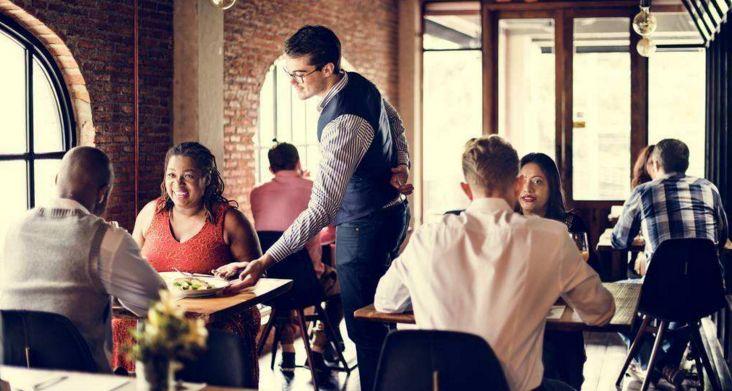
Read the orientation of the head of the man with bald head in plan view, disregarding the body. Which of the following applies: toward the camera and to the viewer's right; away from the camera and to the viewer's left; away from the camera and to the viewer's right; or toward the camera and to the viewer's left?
away from the camera and to the viewer's right

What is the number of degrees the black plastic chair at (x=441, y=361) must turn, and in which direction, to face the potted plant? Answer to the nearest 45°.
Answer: approximately 135° to its left

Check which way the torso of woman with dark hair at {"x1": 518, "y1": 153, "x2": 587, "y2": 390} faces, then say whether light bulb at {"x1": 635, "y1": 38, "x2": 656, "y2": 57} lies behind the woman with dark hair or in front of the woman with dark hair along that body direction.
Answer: behind

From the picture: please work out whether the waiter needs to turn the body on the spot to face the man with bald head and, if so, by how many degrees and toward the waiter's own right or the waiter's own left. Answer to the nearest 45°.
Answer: approximately 45° to the waiter's own left

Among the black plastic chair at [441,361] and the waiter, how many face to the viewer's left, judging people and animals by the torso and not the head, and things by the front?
1

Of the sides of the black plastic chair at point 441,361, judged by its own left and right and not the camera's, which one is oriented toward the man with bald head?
left

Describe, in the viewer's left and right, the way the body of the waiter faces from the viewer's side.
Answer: facing to the left of the viewer

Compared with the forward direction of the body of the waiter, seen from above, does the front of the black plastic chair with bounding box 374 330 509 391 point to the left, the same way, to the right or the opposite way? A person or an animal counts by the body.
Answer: to the right

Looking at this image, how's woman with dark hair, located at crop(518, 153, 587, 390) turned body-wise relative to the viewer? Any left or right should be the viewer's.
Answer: facing the viewer and to the left of the viewer

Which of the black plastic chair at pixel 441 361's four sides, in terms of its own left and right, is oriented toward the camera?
back

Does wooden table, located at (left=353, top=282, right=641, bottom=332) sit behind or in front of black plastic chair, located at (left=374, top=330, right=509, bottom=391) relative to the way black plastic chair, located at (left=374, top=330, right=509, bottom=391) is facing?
in front

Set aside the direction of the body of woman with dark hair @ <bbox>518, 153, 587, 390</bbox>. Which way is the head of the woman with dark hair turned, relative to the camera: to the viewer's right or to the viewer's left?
to the viewer's left
